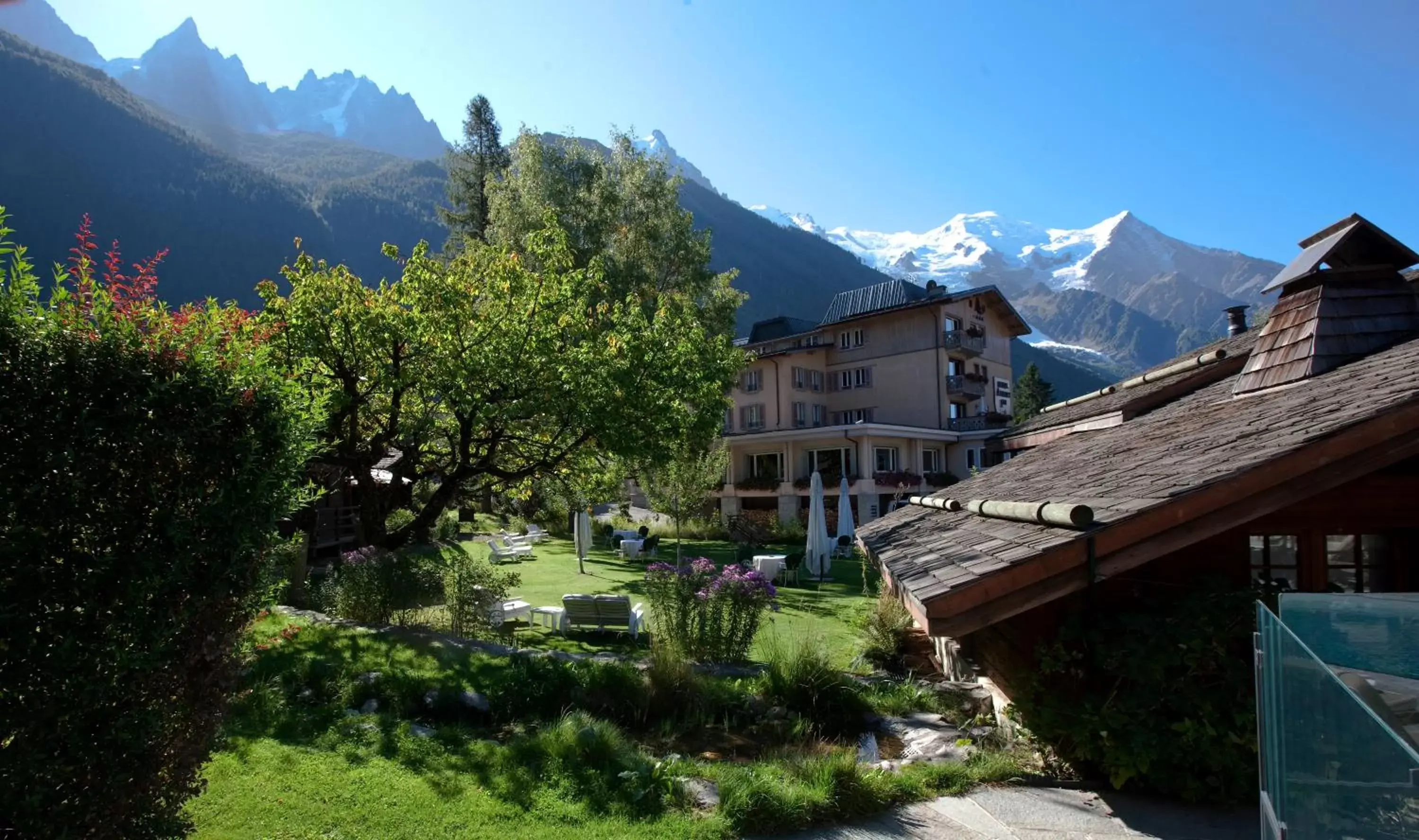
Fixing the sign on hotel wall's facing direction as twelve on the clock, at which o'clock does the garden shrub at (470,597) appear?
The garden shrub is roughly at 2 o'clock from the sign on hotel wall.

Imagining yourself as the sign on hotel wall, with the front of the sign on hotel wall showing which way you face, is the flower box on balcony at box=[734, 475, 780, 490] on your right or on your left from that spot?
on your right

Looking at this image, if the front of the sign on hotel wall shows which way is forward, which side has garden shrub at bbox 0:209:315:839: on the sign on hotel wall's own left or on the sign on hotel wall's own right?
on the sign on hotel wall's own right

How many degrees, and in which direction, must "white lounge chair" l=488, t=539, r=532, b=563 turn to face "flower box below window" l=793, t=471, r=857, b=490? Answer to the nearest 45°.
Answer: approximately 45° to its left

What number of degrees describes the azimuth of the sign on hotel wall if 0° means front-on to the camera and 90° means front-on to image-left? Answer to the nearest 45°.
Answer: approximately 315°

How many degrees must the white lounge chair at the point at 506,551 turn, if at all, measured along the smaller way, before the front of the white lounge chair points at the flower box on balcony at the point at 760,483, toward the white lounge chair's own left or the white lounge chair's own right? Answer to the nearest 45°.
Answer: approximately 45° to the white lounge chair's own left

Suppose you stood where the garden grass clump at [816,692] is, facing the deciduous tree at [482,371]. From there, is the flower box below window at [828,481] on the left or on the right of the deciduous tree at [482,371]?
right
